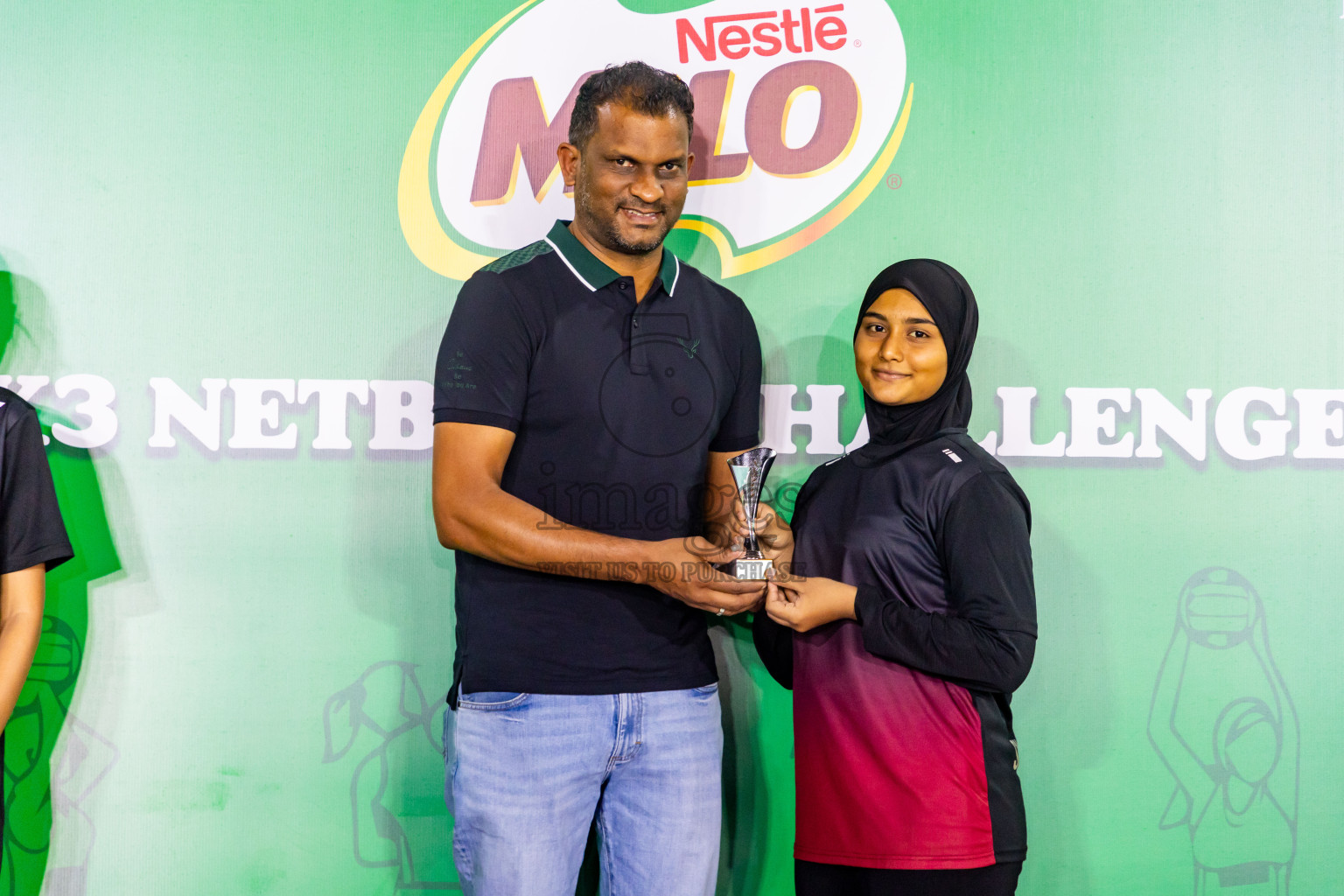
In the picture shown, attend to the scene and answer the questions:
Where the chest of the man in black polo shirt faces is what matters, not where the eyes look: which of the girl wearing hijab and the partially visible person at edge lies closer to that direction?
the girl wearing hijab

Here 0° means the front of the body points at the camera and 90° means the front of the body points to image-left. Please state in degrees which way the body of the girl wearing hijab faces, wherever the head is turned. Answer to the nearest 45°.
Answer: approximately 45°

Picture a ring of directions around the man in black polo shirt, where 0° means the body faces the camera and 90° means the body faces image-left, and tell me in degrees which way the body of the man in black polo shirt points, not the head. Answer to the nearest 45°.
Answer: approximately 315°

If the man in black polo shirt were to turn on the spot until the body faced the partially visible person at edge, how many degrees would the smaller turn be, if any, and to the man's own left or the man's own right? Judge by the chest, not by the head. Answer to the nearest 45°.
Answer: approximately 135° to the man's own right
